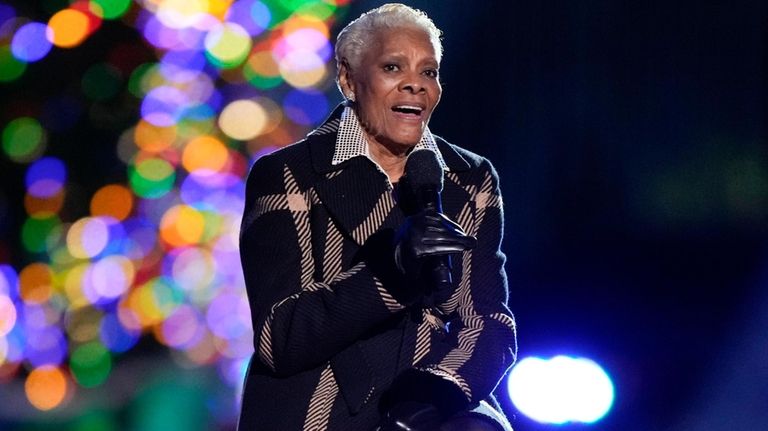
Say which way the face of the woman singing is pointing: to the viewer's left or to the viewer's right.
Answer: to the viewer's right

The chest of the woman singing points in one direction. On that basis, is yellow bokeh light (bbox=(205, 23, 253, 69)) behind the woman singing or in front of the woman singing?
behind

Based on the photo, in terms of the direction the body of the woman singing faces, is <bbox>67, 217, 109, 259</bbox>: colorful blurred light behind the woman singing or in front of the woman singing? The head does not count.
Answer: behind

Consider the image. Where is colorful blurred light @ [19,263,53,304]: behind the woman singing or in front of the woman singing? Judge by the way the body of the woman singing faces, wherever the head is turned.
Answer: behind

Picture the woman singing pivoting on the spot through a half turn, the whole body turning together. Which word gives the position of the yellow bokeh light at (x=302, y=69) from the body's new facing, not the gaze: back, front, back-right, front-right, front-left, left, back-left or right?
front-right

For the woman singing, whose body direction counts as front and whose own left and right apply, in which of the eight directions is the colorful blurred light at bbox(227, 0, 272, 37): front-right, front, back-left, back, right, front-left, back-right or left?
back-left

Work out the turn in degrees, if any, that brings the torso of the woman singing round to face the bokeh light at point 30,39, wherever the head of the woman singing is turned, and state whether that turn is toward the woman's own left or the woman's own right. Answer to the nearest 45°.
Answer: approximately 180°

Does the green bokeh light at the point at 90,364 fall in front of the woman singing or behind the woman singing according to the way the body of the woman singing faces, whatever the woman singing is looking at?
behind

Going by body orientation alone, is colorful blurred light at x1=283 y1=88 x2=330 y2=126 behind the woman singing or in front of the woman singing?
behind

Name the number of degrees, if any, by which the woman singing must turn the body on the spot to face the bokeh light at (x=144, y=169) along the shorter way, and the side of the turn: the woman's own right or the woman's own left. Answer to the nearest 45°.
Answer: approximately 135° to the woman's own left
